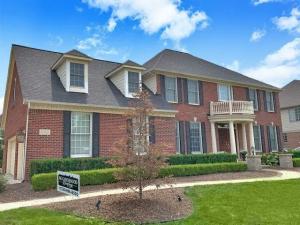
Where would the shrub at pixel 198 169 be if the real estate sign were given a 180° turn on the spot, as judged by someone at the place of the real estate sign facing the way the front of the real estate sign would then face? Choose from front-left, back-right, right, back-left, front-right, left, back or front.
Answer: front

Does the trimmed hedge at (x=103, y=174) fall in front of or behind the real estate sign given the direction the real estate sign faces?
behind

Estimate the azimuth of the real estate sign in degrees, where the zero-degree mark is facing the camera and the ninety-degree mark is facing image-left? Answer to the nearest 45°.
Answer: approximately 45°

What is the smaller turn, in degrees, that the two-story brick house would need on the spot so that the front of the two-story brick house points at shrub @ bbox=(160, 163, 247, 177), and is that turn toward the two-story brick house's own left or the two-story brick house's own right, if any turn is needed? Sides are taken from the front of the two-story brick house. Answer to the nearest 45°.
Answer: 0° — it already faces it

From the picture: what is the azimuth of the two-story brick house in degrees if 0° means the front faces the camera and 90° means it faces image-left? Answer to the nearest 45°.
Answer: approximately 315°

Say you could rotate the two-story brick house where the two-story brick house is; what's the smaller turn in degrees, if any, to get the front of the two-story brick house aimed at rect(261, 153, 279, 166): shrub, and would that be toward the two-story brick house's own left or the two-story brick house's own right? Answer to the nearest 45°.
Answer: approximately 45° to the two-story brick house's own left

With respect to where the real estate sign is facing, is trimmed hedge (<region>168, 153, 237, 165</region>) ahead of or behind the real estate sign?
behind

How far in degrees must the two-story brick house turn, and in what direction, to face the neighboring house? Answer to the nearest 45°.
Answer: approximately 90° to its left

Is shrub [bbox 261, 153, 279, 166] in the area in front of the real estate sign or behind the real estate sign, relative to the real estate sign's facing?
behind
